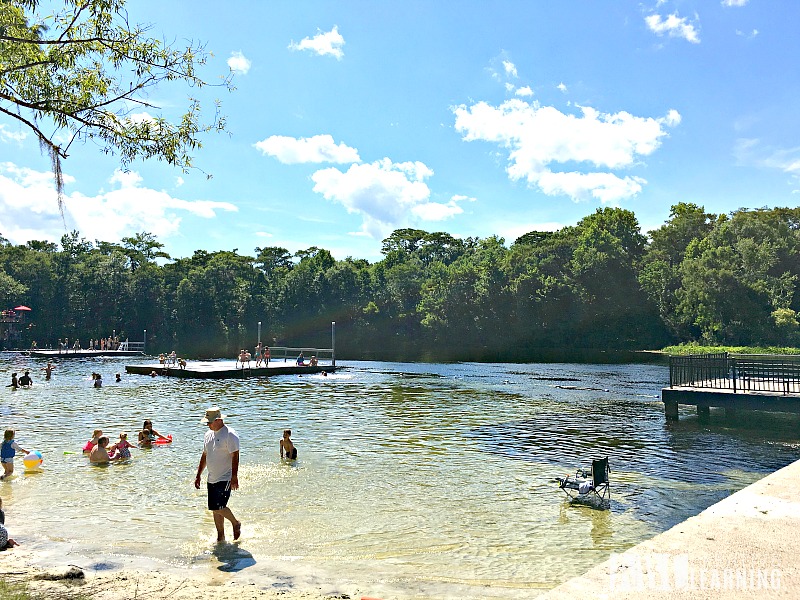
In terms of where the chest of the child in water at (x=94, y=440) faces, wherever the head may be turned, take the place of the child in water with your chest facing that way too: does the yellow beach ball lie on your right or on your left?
on your right

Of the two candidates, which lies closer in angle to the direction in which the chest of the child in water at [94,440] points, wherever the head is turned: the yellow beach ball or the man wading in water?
the man wading in water

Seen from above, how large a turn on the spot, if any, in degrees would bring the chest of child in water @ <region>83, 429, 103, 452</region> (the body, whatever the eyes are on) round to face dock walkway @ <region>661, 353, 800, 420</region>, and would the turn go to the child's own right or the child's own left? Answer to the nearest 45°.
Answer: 0° — they already face it

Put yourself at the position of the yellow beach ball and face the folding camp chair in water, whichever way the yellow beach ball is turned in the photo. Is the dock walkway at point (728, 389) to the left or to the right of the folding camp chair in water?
left

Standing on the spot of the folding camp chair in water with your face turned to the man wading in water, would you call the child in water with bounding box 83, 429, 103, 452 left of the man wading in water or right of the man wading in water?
right

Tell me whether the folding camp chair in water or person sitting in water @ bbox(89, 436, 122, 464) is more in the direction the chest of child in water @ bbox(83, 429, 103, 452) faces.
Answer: the folding camp chair in water

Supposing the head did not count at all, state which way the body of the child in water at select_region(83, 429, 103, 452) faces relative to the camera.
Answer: to the viewer's right

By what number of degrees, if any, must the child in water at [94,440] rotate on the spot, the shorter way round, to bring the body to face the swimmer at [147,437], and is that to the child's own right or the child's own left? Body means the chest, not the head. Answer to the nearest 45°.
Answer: approximately 45° to the child's own left

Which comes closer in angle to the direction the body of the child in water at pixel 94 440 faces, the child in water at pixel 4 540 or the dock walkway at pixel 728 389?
the dock walkway
